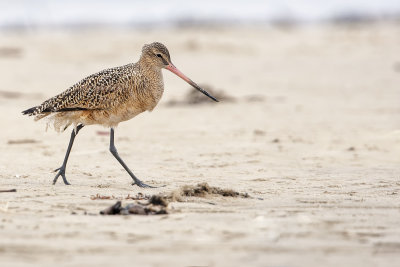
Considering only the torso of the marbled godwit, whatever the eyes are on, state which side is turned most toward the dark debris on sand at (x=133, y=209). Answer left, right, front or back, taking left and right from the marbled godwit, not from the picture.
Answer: right

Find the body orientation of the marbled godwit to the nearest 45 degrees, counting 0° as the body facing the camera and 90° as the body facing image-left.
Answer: approximately 270°

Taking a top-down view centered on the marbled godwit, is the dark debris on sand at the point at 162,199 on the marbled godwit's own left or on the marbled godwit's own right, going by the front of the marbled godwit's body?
on the marbled godwit's own right
